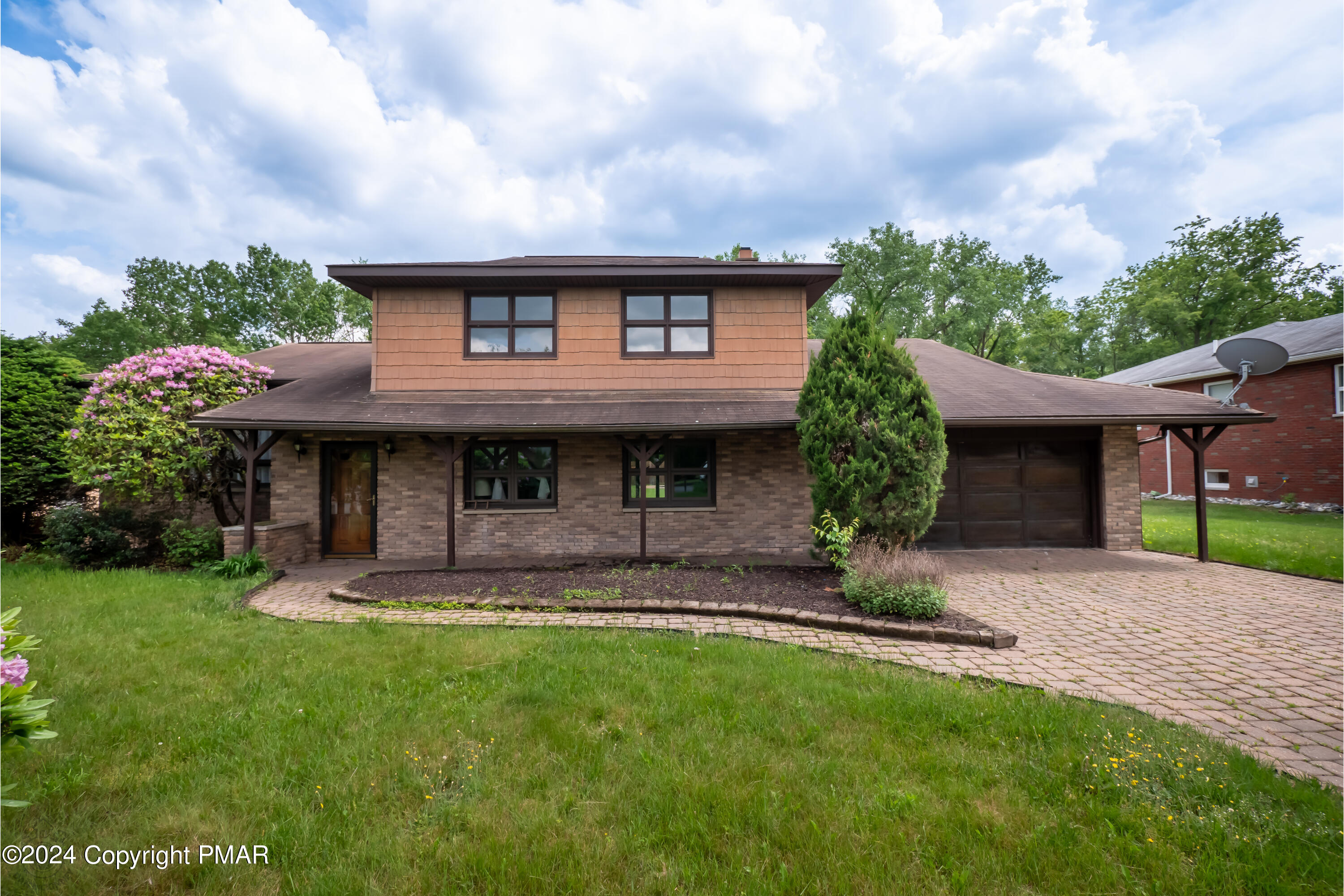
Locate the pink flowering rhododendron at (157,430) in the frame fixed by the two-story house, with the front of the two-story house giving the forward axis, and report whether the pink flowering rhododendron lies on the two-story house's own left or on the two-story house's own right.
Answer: on the two-story house's own right

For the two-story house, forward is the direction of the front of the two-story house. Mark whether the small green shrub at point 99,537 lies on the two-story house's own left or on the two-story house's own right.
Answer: on the two-story house's own right

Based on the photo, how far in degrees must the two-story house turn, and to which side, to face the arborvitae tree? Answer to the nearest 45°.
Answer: approximately 45° to its left

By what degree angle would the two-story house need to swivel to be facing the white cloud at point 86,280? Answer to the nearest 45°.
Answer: approximately 135° to its right

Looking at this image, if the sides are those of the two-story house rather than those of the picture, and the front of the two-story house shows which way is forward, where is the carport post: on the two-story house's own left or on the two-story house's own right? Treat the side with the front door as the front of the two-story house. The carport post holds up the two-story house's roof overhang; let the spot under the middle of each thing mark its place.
on the two-story house's own left

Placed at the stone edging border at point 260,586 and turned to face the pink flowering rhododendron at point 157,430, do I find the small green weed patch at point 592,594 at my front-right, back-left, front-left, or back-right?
back-right

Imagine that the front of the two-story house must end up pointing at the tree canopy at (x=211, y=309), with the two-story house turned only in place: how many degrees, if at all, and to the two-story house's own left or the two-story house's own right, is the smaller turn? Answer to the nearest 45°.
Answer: approximately 135° to the two-story house's own right

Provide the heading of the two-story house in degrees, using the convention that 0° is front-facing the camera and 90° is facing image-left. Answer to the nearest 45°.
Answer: approximately 0°

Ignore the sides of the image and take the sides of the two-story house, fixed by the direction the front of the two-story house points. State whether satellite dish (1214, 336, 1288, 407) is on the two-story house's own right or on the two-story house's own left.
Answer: on the two-story house's own left

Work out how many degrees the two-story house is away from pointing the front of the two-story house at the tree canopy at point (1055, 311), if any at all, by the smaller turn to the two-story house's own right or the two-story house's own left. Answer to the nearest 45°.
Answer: approximately 135° to the two-story house's own left

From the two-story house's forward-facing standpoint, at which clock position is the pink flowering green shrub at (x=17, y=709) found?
The pink flowering green shrub is roughly at 12 o'clock from the two-story house.

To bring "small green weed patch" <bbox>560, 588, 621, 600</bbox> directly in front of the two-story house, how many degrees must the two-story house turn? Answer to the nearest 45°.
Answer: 0° — it already faces it

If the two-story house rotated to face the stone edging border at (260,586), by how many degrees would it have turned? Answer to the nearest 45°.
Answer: approximately 45° to its right

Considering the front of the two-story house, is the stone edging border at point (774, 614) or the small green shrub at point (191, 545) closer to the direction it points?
the stone edging border
